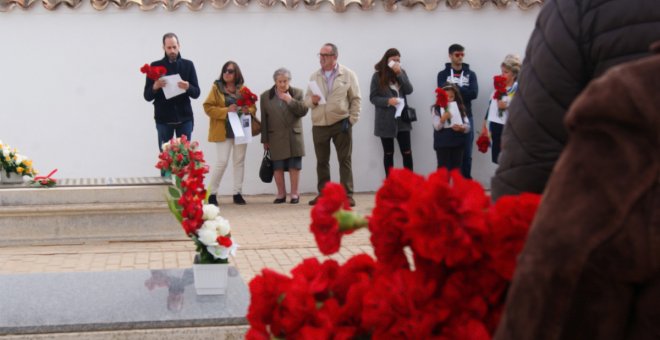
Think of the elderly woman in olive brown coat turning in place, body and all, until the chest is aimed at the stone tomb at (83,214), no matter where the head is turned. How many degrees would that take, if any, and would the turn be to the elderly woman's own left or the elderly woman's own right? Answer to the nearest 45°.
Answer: approximately 45° to the elderly woman's own right

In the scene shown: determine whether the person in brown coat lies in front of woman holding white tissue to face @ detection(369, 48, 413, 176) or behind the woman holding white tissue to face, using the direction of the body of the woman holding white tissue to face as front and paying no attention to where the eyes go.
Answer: in front

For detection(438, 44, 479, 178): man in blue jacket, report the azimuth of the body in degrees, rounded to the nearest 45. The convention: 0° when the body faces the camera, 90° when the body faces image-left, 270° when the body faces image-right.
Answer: approximately 0°

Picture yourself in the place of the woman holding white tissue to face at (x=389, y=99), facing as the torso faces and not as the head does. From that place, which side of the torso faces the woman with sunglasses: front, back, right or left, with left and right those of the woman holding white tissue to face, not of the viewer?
right

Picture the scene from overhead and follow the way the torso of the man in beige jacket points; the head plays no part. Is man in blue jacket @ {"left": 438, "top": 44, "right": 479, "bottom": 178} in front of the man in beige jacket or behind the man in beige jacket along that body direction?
behind

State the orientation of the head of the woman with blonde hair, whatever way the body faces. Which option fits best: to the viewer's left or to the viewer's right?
to the viewer's left
